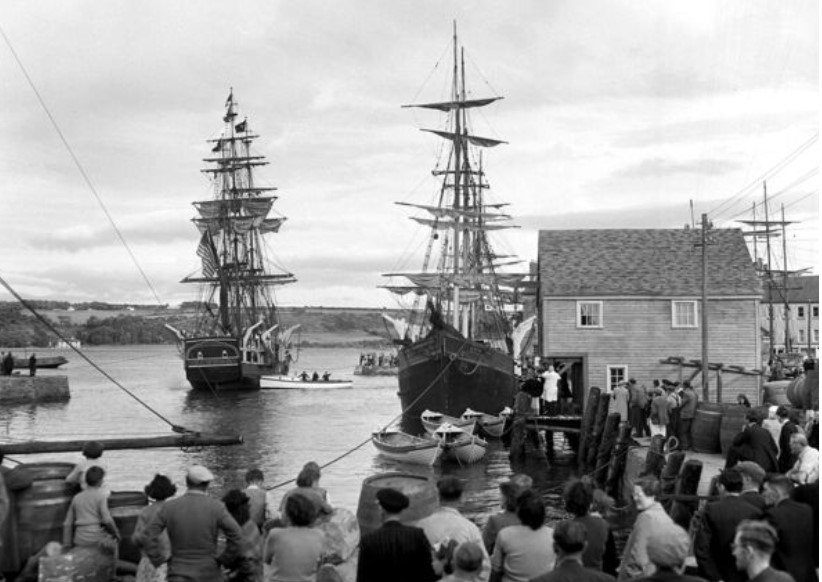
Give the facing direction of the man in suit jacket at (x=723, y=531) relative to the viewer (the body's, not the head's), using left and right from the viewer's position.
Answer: facing away from the viewer

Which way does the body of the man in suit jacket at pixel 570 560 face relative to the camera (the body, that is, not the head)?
away from the camera

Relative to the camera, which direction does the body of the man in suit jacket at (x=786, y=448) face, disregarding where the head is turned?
to the viewer's left

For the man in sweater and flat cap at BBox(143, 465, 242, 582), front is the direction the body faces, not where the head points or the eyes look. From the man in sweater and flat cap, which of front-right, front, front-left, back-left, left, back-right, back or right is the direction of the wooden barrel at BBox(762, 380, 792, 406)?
front-right

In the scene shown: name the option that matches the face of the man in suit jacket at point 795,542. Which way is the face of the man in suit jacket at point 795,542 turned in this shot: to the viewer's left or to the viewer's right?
to the viewer's left

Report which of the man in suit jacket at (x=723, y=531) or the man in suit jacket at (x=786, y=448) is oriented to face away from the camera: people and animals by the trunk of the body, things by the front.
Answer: the man in suit jacket at (x=723, y=531)

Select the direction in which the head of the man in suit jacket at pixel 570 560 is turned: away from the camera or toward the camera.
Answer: away from the camera

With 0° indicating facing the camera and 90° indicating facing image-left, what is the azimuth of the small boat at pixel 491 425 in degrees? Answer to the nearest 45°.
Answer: approximately 315°

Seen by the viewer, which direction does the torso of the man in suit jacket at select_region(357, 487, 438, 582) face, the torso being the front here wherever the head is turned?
away from the camera

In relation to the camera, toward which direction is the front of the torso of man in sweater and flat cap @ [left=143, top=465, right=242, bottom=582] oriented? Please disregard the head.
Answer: away from the camera

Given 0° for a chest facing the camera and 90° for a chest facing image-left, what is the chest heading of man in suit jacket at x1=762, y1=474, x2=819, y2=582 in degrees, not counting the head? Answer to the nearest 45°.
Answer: approximately 135°

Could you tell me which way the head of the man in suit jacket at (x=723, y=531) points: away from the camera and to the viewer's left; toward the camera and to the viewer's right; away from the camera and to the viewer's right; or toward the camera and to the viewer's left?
away from the camera and to the viewer's left
